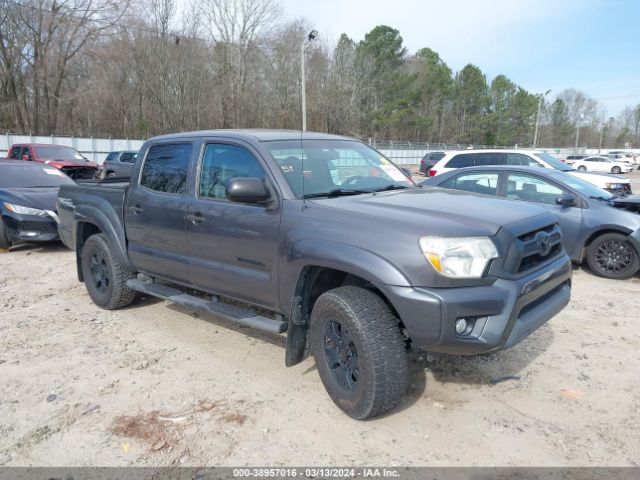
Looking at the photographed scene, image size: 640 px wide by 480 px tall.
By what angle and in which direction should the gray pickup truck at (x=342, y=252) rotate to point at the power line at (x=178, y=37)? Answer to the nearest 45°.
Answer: approximately 135° to its left

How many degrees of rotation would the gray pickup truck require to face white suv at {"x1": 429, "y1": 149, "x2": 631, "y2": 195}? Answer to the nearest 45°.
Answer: approximately 90° to its left

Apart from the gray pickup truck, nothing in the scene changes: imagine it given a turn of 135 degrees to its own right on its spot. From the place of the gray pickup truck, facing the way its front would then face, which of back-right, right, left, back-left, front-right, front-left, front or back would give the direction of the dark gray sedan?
back-right

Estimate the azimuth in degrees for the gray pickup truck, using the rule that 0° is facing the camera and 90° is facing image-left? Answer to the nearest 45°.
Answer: approximately 315°

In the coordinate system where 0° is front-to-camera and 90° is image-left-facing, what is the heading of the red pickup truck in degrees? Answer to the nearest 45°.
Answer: approximately 315°

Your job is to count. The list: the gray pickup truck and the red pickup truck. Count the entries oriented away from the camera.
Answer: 0

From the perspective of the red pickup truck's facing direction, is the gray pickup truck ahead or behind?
ahead
